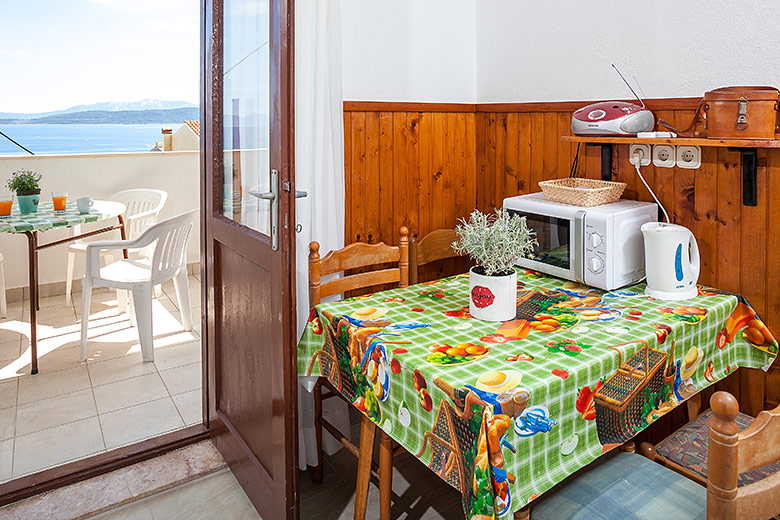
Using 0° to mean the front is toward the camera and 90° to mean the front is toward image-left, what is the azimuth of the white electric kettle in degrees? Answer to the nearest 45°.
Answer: approximately 90°

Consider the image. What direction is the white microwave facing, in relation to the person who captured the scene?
facing the viewer and to the left of the viewer

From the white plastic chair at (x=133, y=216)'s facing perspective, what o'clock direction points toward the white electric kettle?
The white electric kettle is roughly at 10 o'clock from the white plastic chair.

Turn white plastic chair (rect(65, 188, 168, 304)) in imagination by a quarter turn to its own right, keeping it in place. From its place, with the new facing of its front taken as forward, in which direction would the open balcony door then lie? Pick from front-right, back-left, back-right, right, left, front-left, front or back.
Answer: back-left

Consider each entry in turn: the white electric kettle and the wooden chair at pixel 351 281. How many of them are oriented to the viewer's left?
1

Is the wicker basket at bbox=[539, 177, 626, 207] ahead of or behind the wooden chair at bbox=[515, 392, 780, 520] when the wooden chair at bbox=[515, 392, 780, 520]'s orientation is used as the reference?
ahead
